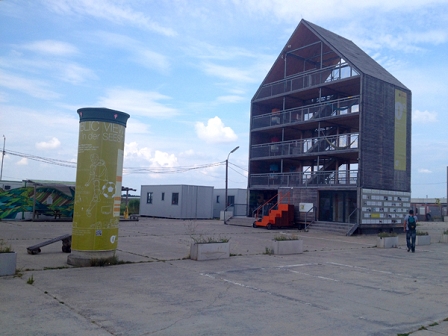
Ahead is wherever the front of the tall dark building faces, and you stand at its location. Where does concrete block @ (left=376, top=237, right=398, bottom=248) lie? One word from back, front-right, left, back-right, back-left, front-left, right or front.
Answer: front-left

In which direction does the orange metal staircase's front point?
to the viewer's left

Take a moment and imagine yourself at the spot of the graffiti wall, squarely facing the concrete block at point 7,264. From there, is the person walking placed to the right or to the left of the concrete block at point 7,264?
left

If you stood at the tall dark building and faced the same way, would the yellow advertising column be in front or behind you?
in front
